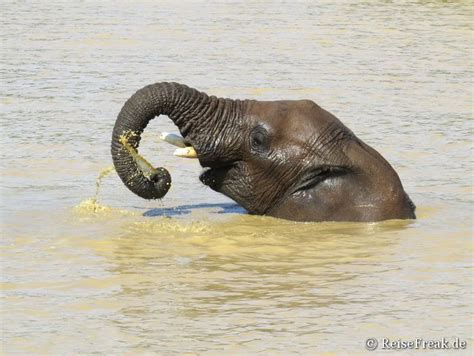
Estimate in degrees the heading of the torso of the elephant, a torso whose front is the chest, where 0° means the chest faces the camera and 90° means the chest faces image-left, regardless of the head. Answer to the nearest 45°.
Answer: approximately 90°
